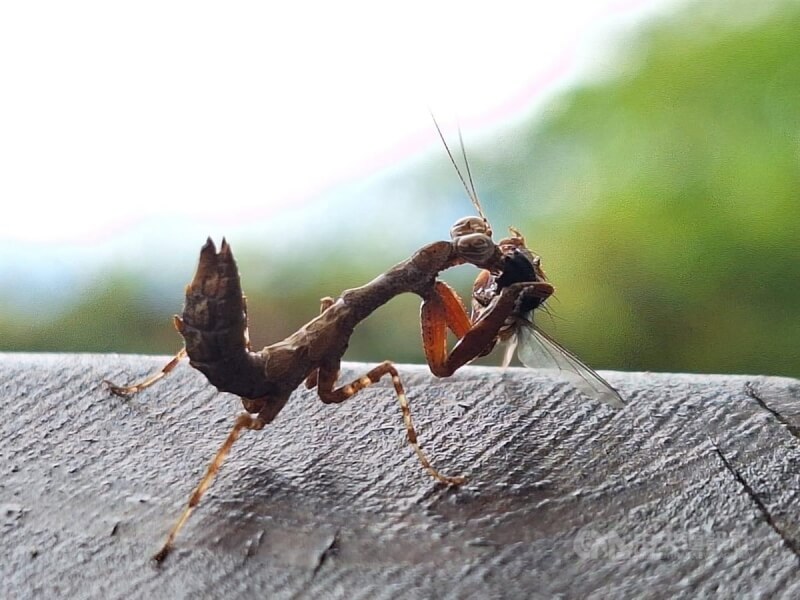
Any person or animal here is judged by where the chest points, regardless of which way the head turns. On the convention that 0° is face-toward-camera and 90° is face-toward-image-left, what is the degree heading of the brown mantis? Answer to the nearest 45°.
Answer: approximately 270°
